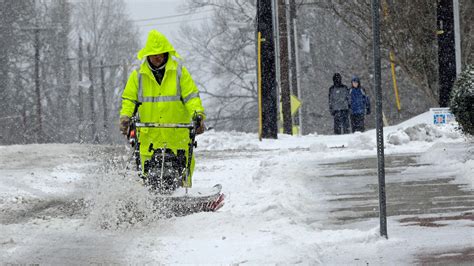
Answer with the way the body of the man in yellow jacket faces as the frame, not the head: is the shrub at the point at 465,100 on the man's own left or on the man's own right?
on the man's own left

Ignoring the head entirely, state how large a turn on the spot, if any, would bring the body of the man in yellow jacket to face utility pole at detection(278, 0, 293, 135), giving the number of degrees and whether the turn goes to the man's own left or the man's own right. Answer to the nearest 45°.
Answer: approximately 180°

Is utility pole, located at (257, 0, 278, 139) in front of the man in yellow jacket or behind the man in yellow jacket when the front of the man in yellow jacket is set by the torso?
behind

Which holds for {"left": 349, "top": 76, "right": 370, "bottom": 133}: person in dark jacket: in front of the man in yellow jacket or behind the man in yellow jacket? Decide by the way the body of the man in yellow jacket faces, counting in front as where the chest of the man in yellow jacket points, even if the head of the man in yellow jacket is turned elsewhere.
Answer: behind

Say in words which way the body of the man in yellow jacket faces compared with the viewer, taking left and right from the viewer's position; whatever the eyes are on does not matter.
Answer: facing the viewer
